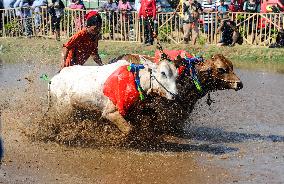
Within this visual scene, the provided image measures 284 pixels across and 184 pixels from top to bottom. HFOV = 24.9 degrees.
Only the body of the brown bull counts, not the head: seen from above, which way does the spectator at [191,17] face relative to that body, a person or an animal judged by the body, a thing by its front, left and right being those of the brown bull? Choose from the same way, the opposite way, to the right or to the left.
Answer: to the right

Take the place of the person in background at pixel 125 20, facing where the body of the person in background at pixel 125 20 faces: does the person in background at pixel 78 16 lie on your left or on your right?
on your right

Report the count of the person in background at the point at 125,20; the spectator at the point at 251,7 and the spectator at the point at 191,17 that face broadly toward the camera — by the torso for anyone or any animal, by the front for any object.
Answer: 3

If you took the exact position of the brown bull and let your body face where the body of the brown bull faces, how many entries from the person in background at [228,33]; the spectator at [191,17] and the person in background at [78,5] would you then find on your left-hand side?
3

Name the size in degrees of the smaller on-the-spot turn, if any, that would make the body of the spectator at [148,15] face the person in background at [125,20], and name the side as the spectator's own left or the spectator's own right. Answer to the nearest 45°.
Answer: approximately 135° to the spectator's own right

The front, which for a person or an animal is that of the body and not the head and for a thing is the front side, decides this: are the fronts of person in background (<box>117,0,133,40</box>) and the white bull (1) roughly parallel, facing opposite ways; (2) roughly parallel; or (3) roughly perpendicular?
roughly perpendicular

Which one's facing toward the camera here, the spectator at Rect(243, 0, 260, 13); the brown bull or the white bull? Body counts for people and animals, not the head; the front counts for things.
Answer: the spectator

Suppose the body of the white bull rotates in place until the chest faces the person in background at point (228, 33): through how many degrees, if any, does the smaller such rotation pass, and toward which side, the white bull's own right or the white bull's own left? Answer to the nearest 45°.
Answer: approximately 90° to the white bull's own left

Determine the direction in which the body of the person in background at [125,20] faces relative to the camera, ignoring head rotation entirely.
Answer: toward the camera

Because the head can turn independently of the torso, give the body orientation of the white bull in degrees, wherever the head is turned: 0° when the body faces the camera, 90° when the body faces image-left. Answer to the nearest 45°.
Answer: approximately 270°

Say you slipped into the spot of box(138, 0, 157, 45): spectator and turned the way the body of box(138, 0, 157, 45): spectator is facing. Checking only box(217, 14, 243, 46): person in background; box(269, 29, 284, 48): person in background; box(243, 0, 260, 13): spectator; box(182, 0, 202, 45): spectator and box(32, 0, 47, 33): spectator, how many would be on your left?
4

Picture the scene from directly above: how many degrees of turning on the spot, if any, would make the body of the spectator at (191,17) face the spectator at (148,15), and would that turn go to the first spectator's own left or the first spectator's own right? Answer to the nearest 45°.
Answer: approximately 90° to the first spectator's own right

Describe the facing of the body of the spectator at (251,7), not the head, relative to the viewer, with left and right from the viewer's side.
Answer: facing the viewer

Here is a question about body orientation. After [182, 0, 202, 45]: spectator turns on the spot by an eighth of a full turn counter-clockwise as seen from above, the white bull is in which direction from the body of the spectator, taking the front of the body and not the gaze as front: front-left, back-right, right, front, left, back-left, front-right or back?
front-right

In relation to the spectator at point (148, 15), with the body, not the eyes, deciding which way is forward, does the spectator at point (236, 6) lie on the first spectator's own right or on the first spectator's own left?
on the first spectator's own left

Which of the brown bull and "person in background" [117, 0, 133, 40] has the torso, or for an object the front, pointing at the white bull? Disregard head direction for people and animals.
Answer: the person in background

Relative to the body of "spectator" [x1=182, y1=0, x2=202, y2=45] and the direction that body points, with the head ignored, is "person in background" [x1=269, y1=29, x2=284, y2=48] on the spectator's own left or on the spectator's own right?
on the spectator's own left
